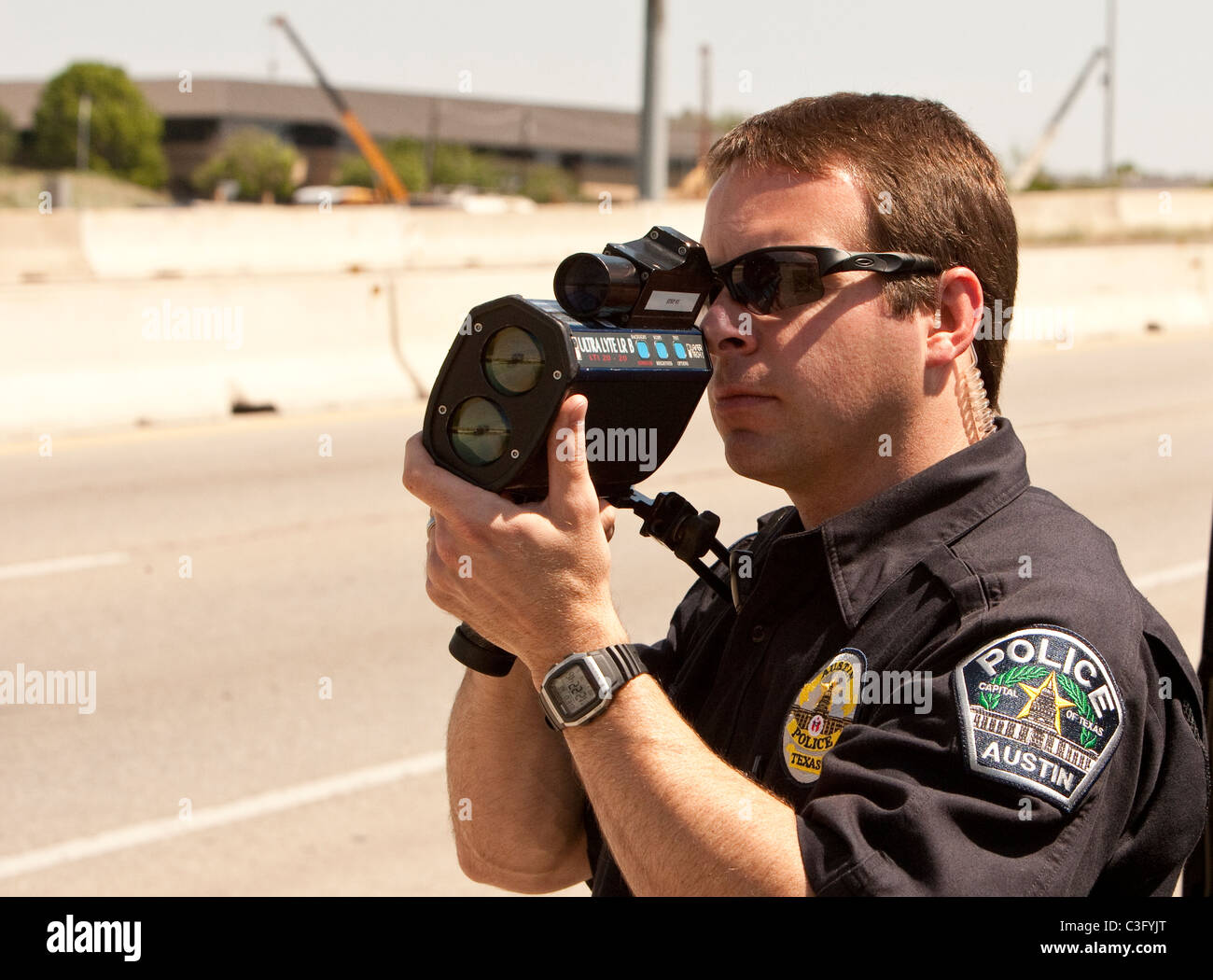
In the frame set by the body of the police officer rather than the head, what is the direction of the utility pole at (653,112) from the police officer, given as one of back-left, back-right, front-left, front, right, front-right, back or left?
back-right

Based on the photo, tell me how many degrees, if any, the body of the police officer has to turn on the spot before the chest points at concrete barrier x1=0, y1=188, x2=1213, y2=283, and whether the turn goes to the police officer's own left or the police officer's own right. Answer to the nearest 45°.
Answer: approximately 135° to the police officer's own right

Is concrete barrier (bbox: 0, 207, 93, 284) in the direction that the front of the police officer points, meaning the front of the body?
no

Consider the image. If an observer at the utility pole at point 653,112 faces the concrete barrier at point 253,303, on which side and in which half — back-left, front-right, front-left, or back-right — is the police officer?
front-left

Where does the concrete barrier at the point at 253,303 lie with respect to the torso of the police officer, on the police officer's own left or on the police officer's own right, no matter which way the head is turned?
on the police officer's own right

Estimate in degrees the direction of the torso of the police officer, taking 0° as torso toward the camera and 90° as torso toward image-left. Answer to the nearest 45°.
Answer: approximately 45°

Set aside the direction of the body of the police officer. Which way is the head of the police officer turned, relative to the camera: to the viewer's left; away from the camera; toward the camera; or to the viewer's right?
to the viewer's left
